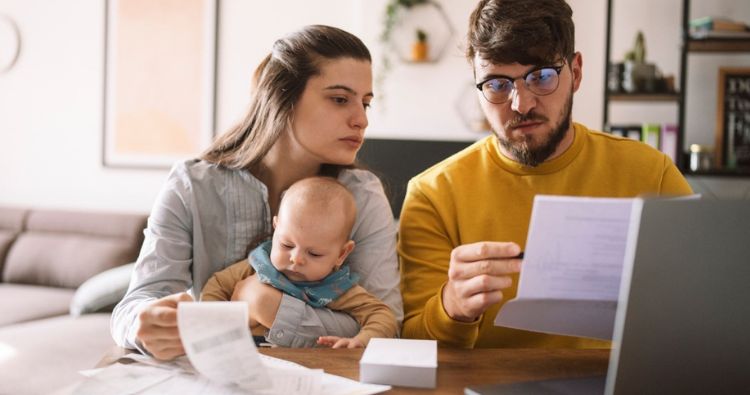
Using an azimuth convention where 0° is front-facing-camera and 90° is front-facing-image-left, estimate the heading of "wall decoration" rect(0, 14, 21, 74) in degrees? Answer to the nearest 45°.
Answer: approximately 0°

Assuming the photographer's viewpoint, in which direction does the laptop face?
facing away from the viewer and to the left of the viewer

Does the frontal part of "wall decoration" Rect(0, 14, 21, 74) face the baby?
yes
